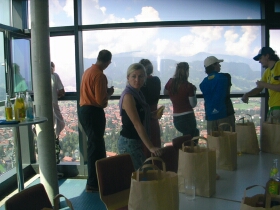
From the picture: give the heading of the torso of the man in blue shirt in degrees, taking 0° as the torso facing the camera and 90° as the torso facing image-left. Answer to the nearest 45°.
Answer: approximately 225°

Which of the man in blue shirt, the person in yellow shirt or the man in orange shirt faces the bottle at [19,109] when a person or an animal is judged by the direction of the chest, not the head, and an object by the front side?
the person in yellow shirt

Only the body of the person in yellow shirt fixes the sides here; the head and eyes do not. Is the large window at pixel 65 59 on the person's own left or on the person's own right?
on the person's own right

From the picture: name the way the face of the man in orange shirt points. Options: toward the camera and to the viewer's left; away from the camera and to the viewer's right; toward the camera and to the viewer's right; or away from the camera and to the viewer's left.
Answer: away from the camera and to the viewer's right

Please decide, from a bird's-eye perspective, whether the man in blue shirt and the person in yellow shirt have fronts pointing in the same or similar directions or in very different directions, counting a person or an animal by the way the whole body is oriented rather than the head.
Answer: very different directions

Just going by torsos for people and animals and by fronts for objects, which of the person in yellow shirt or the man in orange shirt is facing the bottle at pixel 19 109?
the person in yellow shirt

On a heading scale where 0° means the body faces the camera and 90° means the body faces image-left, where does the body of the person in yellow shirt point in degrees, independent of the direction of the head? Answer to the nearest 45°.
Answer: approximately 45°

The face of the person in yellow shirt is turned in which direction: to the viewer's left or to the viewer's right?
to the viewer's left

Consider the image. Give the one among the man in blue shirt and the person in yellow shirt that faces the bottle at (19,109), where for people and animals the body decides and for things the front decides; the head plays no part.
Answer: the person in yellow shirt
